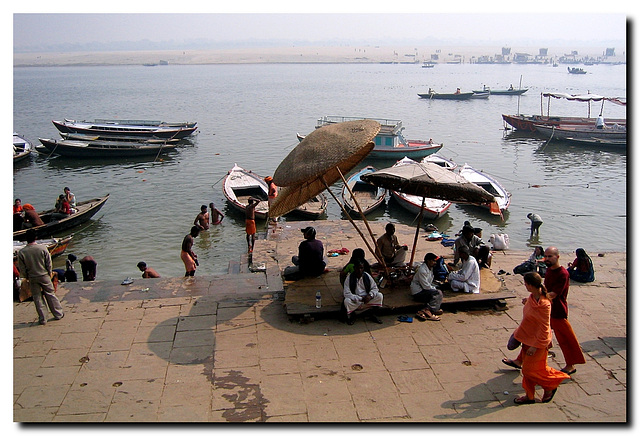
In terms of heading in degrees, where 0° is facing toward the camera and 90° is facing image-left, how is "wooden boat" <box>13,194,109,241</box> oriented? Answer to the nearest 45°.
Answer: approximately 225°

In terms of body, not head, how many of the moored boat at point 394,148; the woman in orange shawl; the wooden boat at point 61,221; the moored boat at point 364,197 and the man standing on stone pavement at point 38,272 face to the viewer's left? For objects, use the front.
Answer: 1

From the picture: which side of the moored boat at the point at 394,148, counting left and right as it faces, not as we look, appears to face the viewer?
right

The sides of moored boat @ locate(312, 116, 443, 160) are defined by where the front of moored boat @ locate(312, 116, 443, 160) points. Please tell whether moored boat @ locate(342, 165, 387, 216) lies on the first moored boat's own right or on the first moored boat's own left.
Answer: on the first moored boat's own right
